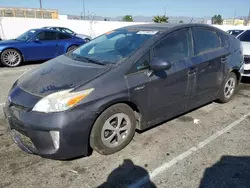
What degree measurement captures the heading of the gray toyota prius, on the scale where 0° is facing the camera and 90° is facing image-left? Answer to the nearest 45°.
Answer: approximately 45°

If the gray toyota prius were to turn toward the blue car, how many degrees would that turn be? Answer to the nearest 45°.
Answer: approximately 90° to its right
